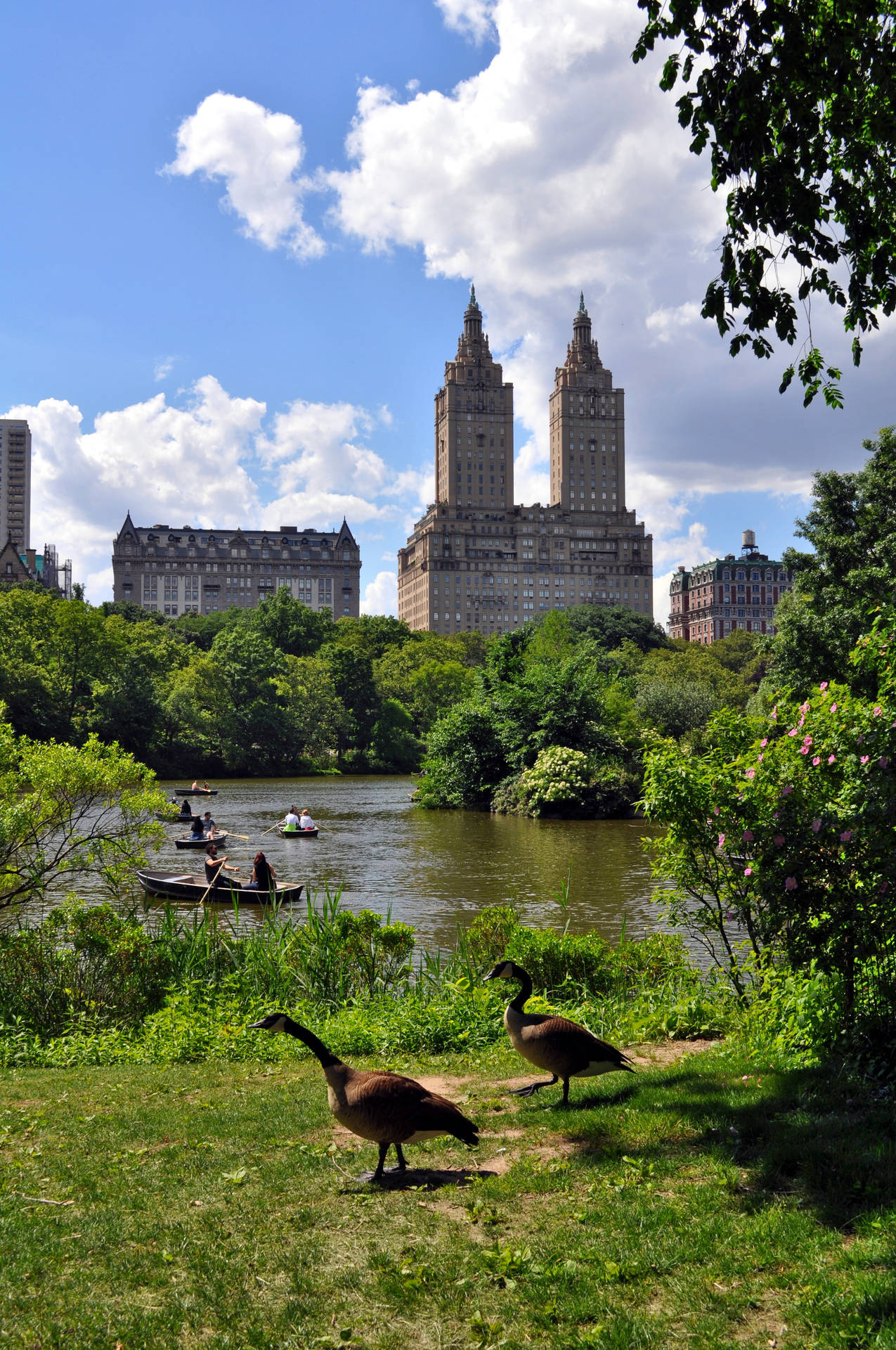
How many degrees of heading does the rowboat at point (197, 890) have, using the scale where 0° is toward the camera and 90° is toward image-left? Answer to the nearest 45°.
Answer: approximately 90°

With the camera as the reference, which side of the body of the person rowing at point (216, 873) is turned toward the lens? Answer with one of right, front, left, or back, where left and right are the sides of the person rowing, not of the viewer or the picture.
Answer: right

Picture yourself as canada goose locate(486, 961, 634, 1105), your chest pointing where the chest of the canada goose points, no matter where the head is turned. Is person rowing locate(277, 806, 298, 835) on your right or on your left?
on your right

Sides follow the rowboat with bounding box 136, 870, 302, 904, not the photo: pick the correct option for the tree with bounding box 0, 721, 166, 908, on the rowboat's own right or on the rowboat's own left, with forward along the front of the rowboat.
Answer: on the rowboat's own left

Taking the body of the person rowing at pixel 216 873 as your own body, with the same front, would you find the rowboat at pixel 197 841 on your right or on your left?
on your left

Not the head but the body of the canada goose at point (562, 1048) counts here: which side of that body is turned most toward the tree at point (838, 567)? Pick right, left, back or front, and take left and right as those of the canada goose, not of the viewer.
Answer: right

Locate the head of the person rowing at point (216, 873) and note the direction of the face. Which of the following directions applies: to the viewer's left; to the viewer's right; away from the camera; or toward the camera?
to the viewer's right

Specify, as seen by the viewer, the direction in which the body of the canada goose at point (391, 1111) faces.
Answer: to the viewer's left

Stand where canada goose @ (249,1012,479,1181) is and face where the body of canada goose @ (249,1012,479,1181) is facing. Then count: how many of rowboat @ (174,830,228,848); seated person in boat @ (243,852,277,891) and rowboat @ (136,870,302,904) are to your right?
3

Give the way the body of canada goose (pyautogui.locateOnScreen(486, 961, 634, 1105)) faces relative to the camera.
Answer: to the viewer's left
